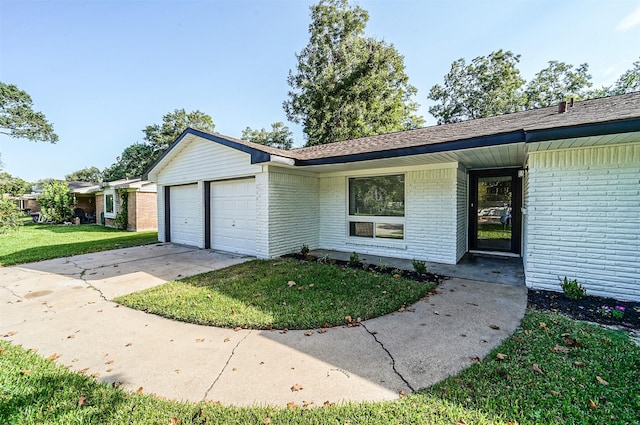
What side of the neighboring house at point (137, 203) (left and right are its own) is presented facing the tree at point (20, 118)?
right

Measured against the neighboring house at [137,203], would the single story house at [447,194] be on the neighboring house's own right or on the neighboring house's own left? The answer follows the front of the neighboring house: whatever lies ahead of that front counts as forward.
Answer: on the neighboring house's own left

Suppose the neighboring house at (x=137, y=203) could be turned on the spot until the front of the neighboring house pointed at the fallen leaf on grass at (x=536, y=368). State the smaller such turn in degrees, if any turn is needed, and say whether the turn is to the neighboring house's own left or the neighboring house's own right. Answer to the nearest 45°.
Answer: approximately 45° to the neighboring house's own left

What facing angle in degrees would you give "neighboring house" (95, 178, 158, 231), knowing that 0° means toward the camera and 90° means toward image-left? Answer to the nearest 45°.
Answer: approximately 45°

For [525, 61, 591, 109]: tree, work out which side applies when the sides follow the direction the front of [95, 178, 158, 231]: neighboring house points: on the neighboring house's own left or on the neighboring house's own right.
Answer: on the neighboring house's own left

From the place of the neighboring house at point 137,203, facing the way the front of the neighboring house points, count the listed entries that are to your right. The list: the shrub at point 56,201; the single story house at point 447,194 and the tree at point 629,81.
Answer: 1

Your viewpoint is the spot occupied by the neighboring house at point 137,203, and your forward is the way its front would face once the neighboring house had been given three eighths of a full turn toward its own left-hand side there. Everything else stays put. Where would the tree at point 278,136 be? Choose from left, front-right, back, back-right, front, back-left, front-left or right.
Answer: front-left

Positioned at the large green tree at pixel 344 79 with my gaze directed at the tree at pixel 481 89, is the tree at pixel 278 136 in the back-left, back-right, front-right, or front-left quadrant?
back-left

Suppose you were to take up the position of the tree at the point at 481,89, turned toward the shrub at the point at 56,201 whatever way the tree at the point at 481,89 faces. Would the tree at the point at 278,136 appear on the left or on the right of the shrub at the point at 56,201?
right

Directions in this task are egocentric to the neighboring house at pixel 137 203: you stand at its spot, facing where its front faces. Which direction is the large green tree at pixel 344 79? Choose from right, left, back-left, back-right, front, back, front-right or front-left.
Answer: back-left

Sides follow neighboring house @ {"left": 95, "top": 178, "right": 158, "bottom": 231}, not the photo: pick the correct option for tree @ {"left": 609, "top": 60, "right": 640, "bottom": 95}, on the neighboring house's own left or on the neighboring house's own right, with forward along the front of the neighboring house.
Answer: on the neighboring house's own left

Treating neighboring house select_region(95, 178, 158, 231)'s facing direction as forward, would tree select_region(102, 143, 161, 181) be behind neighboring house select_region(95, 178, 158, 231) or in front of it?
behind

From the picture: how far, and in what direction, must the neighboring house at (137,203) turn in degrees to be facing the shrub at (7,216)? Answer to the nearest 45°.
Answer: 0° — it already faces it
